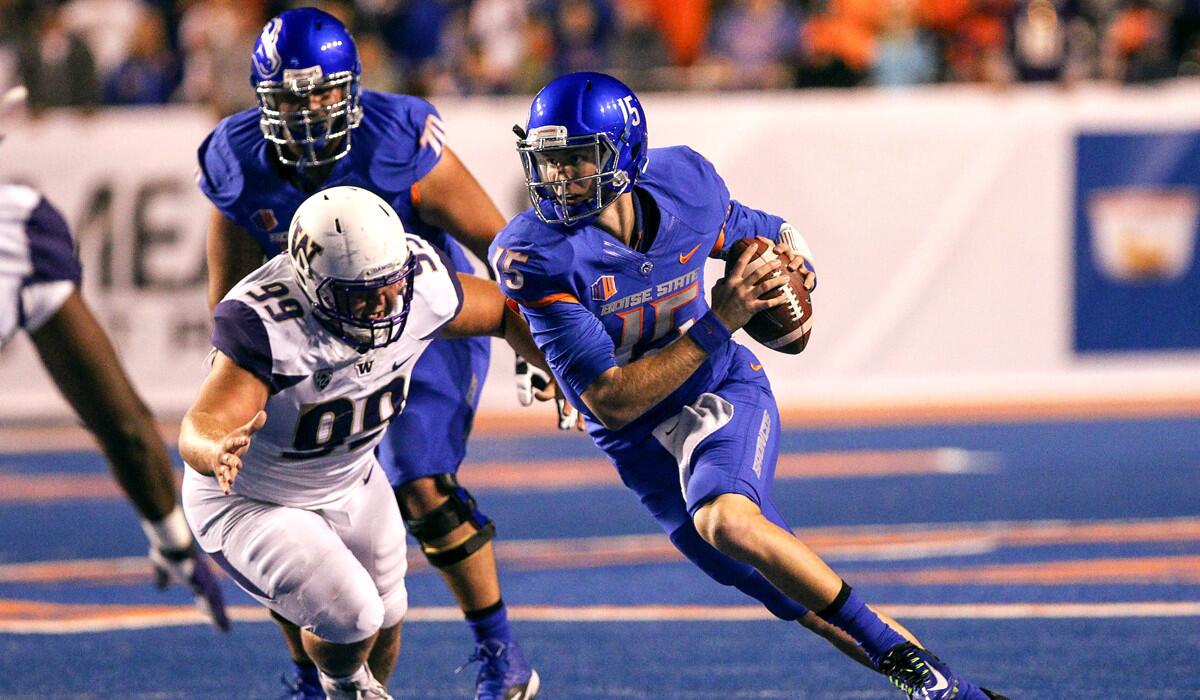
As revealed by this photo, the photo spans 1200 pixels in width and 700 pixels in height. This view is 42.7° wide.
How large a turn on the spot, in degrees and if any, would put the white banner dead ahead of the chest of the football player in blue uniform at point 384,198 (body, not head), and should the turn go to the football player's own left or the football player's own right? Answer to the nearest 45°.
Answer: approximately 135° to the football player's own left

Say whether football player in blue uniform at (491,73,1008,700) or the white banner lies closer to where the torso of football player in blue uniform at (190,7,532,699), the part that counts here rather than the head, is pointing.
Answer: the football player in blue uniform

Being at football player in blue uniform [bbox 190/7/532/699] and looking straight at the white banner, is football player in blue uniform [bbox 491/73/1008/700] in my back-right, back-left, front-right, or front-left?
back-right

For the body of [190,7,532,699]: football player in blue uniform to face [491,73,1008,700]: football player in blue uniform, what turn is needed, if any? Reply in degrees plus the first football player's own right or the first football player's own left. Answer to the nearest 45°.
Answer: approximately 45° to the first football player's own left

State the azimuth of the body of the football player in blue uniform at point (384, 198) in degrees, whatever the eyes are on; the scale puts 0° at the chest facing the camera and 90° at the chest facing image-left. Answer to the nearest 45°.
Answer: approximately 0°

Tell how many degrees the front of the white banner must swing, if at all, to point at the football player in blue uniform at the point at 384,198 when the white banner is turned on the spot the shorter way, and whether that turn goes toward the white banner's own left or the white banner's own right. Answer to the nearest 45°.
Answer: approximately 45° to the white banner's own right

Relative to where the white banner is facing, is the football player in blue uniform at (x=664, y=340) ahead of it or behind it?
ahead

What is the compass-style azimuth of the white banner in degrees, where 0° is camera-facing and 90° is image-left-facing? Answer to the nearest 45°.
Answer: approximately 0°

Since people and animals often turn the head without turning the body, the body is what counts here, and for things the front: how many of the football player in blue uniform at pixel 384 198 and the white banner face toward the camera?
2
